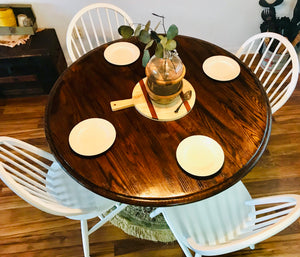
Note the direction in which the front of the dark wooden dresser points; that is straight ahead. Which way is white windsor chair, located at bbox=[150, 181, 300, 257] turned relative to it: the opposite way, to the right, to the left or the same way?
the opposite way

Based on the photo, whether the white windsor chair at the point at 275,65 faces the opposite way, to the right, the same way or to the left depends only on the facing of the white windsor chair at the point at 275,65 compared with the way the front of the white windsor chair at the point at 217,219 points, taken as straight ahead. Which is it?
to the left

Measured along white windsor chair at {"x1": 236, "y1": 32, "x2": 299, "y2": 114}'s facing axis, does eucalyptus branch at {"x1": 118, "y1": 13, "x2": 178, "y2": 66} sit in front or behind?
in front

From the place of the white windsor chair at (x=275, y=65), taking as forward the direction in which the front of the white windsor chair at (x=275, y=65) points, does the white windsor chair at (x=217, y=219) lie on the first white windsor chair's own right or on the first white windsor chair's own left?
on the first white windsor chair's own left

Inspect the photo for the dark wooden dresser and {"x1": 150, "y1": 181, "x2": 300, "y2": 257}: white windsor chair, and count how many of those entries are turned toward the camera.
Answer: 1

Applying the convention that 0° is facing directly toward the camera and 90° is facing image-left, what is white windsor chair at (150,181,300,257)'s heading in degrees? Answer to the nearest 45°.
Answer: approximately 135°

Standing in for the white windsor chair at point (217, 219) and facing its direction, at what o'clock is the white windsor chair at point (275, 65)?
the white windsor chair at point (275, 65) is roughly at 1 o'clock from the white windsor chair at point (217, 219).
